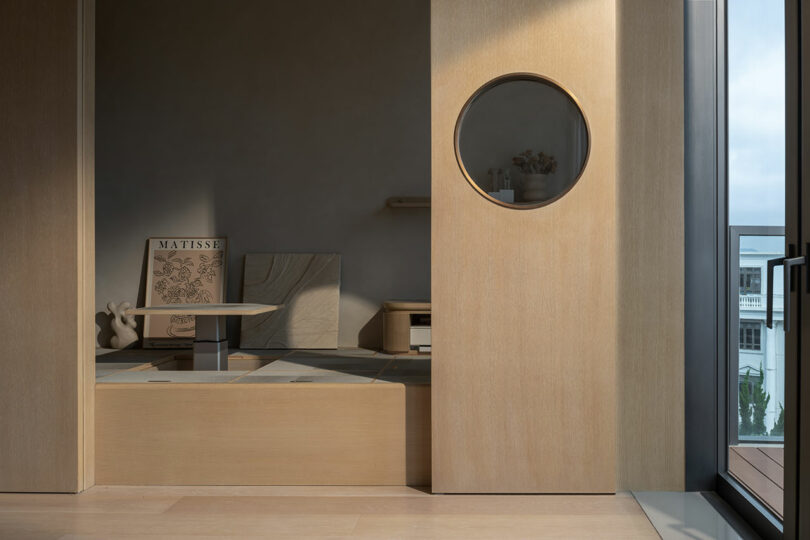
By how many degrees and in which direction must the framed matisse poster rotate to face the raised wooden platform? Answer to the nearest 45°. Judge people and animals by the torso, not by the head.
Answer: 0° — it already faces it

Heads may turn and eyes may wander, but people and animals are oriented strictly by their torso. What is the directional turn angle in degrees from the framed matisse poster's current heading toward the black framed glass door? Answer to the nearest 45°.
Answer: approximately 45° to its left

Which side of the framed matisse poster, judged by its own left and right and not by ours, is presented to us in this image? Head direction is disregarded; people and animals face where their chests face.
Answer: front

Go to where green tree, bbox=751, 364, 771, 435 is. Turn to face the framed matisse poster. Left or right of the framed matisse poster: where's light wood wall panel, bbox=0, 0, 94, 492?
left

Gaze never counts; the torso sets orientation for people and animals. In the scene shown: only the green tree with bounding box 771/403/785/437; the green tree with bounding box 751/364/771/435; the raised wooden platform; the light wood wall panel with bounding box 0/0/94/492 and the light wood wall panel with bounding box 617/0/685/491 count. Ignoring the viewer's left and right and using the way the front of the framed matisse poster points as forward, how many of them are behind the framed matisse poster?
0

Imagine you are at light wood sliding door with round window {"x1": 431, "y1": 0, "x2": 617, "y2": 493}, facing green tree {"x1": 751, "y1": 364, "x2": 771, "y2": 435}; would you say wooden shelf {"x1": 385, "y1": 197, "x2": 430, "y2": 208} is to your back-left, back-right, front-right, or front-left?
front-left

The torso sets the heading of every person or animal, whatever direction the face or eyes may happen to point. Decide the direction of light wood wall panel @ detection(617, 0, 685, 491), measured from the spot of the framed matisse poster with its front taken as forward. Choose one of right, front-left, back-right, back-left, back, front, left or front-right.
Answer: front-left

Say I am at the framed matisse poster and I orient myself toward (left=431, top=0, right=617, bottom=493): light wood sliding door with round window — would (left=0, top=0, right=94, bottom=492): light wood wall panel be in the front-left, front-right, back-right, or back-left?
front-right

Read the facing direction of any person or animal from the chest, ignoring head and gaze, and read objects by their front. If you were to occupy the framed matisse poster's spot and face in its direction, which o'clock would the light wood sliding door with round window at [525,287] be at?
The light wood sliding door with round window is roughly at 11 o'clock from the framed matisse poster.

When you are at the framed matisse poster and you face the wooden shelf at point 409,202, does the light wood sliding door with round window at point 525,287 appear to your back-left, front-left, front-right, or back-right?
front-right

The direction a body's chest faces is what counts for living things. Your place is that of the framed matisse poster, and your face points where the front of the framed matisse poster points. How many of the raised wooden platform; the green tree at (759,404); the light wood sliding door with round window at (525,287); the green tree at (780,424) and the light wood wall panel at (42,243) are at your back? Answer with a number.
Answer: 0

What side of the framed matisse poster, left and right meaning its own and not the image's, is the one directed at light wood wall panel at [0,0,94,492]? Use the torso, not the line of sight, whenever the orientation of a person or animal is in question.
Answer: front

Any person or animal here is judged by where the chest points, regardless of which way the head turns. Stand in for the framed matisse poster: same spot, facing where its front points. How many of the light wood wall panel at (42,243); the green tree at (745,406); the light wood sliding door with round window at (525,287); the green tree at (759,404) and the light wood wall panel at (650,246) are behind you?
0

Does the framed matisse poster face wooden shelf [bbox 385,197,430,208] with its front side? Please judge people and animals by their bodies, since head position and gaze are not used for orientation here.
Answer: no
